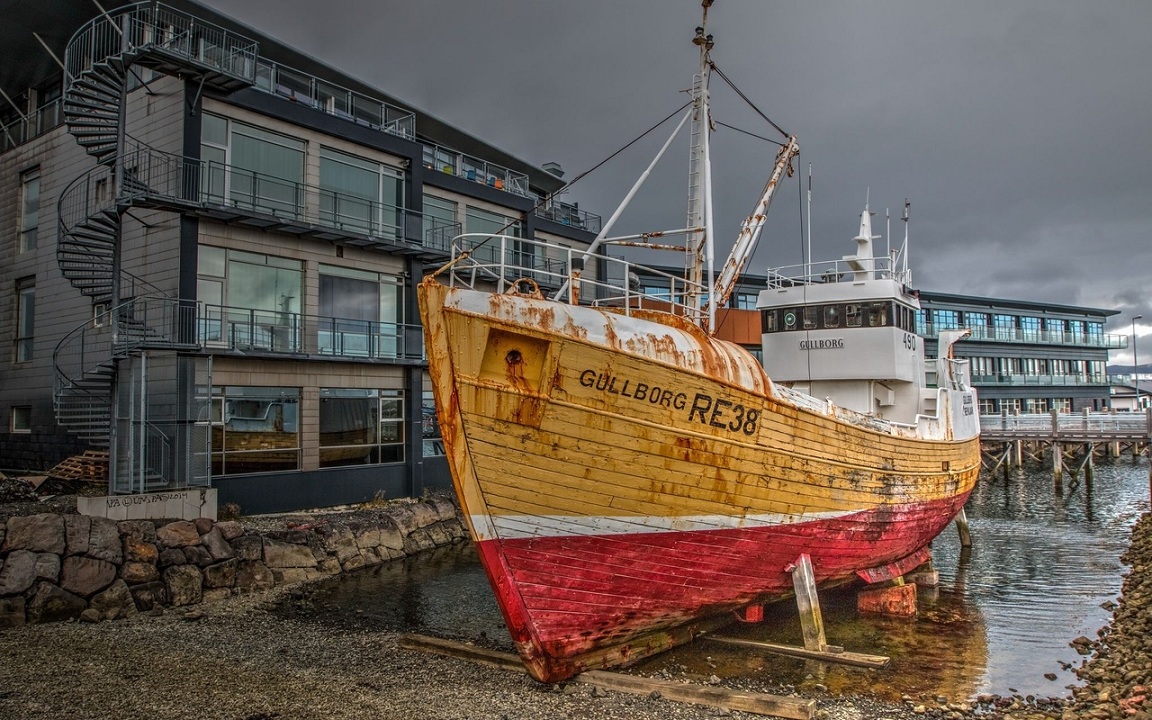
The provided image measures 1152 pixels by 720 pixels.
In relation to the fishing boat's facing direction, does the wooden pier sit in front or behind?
behind

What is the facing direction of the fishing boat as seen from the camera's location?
facing the viewer and to the left of the viewer

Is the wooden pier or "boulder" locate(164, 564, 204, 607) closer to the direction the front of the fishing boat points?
the boulder

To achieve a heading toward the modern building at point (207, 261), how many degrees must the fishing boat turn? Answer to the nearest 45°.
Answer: approximately 90° to its right

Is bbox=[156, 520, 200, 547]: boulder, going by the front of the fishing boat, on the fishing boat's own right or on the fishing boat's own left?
on the fishing boat's own right

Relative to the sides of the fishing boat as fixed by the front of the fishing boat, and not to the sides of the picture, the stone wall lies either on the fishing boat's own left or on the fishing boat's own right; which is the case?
on the fishing boat's own right

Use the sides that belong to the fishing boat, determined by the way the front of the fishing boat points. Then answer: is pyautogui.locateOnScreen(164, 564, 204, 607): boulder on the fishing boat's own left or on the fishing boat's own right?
on the fishing boat's own right

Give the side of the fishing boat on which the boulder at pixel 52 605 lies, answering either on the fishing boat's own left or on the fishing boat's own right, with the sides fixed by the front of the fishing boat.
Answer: on the fishing boat's own right
